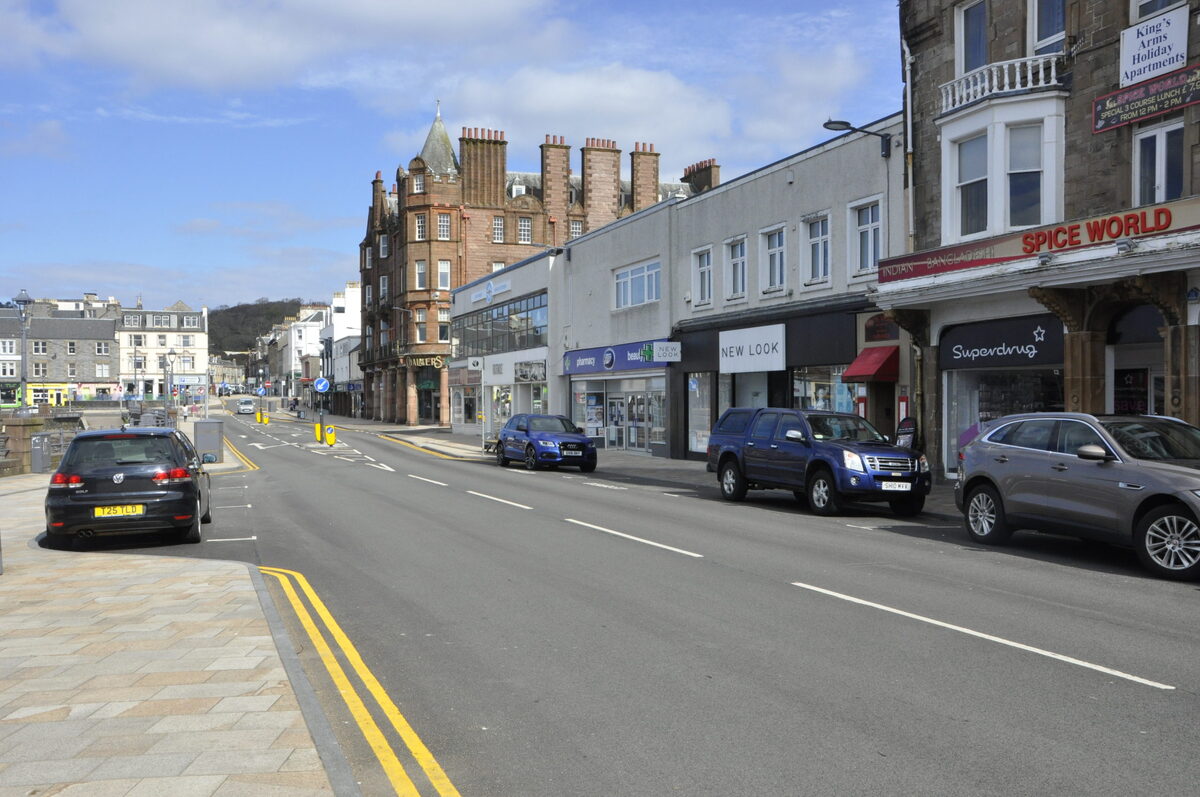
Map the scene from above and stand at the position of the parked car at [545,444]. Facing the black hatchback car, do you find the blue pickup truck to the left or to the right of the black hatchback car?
left

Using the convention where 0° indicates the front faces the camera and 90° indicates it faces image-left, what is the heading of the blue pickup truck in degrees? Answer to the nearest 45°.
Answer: approximately 315°

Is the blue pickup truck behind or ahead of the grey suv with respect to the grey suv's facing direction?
behind

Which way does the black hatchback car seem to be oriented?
away from the camera

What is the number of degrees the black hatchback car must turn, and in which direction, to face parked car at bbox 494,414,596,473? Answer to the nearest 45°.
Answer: approximately 45° to its right

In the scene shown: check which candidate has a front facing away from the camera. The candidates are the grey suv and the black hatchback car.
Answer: the black hatchback car

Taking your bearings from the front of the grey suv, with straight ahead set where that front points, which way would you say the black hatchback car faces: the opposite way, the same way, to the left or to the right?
the opposite way

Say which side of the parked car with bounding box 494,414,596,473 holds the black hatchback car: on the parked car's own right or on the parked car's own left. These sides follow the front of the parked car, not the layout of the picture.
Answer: on the parked car's own right

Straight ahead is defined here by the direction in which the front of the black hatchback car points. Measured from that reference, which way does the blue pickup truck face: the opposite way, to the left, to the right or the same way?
the opposite way

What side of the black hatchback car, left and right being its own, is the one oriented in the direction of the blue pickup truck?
right
